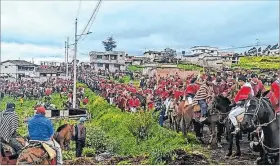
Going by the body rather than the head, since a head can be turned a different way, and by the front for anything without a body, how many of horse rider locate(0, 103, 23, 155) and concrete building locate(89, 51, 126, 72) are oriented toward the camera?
1

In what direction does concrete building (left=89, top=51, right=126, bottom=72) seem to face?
toward the camera

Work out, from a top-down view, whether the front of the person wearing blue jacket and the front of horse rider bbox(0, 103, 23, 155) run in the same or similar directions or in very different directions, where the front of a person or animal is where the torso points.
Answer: same or similar directions

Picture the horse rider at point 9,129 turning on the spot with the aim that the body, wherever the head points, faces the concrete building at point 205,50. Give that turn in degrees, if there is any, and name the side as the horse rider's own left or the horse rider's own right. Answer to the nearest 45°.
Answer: approximately 45° to the horse rider's own right

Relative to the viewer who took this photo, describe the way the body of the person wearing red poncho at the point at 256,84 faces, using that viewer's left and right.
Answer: facing the viewer and to the left of the viewer

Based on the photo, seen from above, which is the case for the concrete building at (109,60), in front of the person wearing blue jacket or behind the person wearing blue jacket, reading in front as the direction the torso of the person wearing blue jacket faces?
in front

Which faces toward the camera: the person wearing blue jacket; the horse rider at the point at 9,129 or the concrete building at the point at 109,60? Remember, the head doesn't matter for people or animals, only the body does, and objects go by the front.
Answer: the concrete building

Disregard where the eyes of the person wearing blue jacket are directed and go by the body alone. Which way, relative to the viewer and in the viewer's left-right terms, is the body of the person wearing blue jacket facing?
facing away from the viewer and to the right of the viewer
